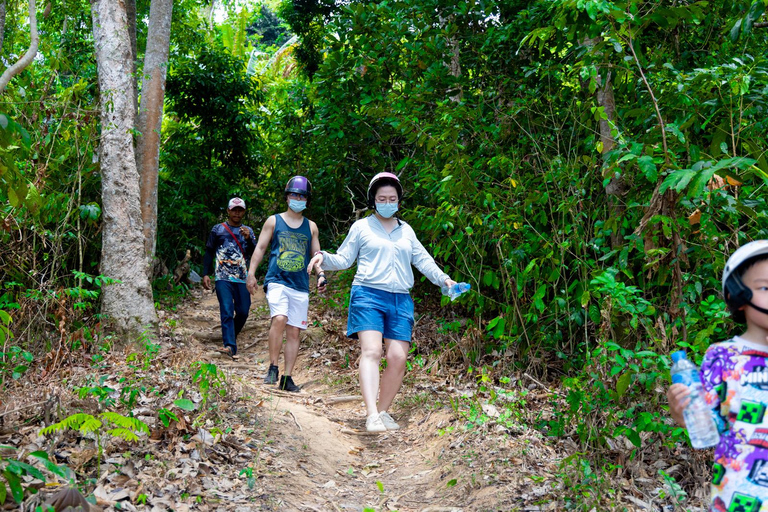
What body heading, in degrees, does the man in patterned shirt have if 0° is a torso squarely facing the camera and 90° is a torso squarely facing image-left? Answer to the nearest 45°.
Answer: approximately 0°

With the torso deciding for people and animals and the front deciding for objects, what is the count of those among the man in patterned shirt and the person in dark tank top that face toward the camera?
2

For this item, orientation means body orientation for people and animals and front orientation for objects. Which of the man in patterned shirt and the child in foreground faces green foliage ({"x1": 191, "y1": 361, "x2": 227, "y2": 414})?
the man in patterned shirt

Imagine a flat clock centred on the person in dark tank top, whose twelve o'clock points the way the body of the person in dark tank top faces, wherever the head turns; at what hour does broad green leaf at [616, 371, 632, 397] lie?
The broad green leaf is roughly at 11 o'clock from the person in dark tank top.

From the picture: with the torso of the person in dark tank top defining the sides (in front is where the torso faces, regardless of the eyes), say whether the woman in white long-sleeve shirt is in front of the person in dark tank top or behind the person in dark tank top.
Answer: in front
